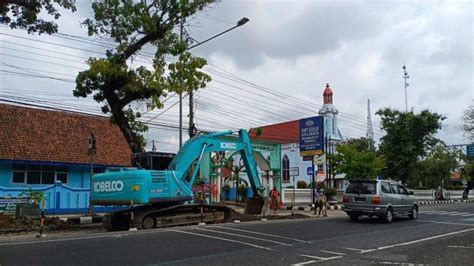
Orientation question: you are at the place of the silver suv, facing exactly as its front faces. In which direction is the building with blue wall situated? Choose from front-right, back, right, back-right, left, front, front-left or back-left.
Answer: back-left

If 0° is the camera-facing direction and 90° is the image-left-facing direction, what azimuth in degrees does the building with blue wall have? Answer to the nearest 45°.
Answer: approximately 0°

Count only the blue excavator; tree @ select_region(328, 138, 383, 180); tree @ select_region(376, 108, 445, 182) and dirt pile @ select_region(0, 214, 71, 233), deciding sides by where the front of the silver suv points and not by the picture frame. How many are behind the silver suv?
2

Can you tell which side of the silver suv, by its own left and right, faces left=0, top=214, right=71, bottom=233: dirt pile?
back

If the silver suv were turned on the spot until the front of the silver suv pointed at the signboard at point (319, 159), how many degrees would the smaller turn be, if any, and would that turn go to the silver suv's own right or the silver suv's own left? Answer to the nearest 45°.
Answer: approximately 90° to the silver suv's own left

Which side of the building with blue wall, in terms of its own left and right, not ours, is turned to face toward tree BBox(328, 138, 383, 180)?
left

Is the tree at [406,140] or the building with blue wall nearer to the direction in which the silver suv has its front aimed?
the tree

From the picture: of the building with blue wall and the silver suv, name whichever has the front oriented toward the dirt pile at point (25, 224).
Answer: the building with blue wall

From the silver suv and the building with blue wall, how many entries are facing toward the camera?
1

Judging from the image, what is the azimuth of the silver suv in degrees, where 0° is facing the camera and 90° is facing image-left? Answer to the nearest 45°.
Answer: approximately 225°

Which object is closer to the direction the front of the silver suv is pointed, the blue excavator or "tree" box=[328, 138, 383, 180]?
the tree

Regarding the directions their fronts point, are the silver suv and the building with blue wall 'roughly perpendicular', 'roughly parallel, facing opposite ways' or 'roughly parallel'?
roughly perpendicular

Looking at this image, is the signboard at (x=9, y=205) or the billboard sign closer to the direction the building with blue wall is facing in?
the signboard
